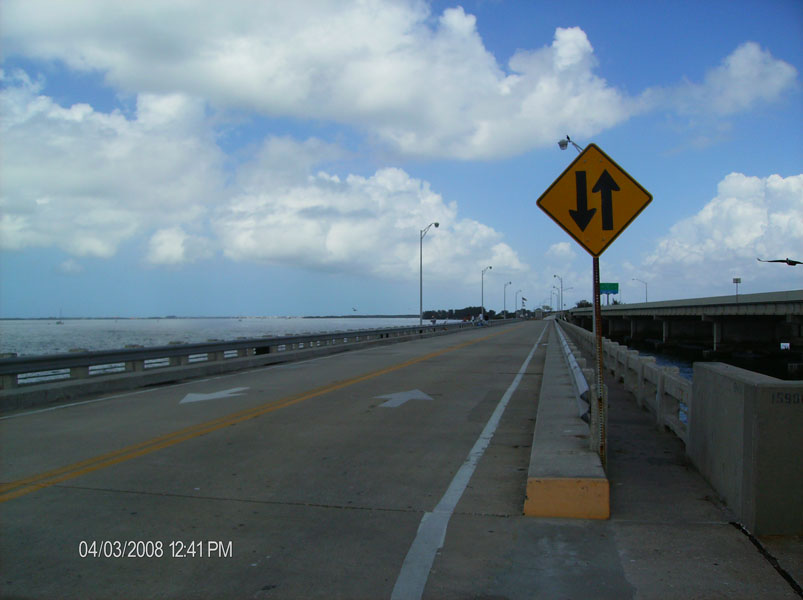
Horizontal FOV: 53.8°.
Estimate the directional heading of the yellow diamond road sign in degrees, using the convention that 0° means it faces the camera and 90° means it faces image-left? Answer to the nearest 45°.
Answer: approximately 0°

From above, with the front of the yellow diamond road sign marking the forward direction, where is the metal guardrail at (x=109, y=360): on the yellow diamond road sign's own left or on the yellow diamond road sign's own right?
on the yellow diamond road sign's own right
